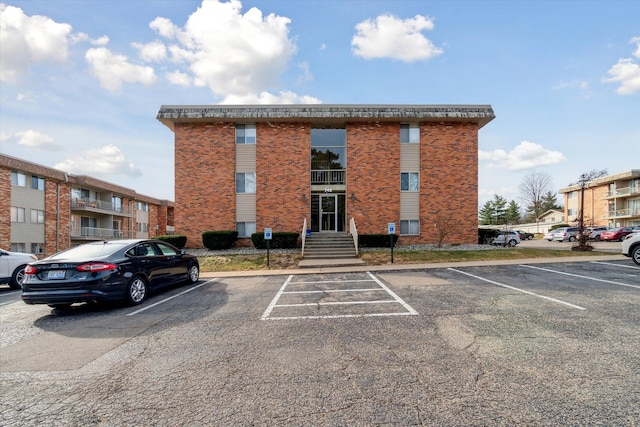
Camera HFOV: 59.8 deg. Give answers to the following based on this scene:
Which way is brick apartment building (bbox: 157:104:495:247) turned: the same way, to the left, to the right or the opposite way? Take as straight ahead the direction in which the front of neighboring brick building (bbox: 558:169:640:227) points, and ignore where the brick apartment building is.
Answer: to the left

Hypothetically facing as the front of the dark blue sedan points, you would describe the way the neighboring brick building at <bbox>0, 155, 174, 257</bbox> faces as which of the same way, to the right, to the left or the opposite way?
to the right

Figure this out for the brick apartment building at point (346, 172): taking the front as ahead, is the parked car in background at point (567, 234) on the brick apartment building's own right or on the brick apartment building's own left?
on the brick apartment building's own left

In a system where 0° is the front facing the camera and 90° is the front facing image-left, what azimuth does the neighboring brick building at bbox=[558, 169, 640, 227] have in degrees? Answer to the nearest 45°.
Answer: approximately 45°

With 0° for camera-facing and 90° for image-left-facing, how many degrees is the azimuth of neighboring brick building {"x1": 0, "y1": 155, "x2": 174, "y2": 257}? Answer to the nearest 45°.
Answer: approximately 315°

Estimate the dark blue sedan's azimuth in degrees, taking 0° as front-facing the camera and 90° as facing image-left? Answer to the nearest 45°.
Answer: approximately 225°

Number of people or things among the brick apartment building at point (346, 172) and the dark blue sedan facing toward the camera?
1

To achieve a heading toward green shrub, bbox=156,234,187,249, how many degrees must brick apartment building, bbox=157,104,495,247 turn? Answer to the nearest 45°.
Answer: approximately 90° to its right

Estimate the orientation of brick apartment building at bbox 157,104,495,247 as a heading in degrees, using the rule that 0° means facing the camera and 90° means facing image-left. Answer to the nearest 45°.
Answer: approximately 0°
